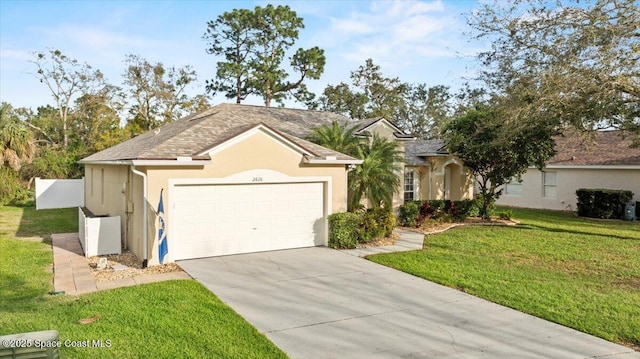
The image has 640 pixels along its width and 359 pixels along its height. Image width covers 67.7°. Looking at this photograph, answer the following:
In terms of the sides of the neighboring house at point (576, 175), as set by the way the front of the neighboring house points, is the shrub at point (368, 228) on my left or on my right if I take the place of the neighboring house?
on my right

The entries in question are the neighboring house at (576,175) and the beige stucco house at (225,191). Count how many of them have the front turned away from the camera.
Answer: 0

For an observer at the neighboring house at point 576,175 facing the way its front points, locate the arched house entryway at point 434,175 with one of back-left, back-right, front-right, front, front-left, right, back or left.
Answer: back-right

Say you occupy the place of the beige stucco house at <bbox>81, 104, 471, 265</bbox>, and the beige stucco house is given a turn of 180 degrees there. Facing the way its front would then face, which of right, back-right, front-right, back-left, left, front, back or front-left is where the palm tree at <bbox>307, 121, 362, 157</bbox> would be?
right

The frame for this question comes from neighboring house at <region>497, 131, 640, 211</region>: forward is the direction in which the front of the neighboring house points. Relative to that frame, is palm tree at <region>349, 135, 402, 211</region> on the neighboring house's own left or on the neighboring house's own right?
on the neighboring house's own right

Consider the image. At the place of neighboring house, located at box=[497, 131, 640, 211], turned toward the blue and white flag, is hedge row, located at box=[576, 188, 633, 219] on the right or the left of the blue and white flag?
left

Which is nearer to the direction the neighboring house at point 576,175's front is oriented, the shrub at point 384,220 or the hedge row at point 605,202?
the hedge row
